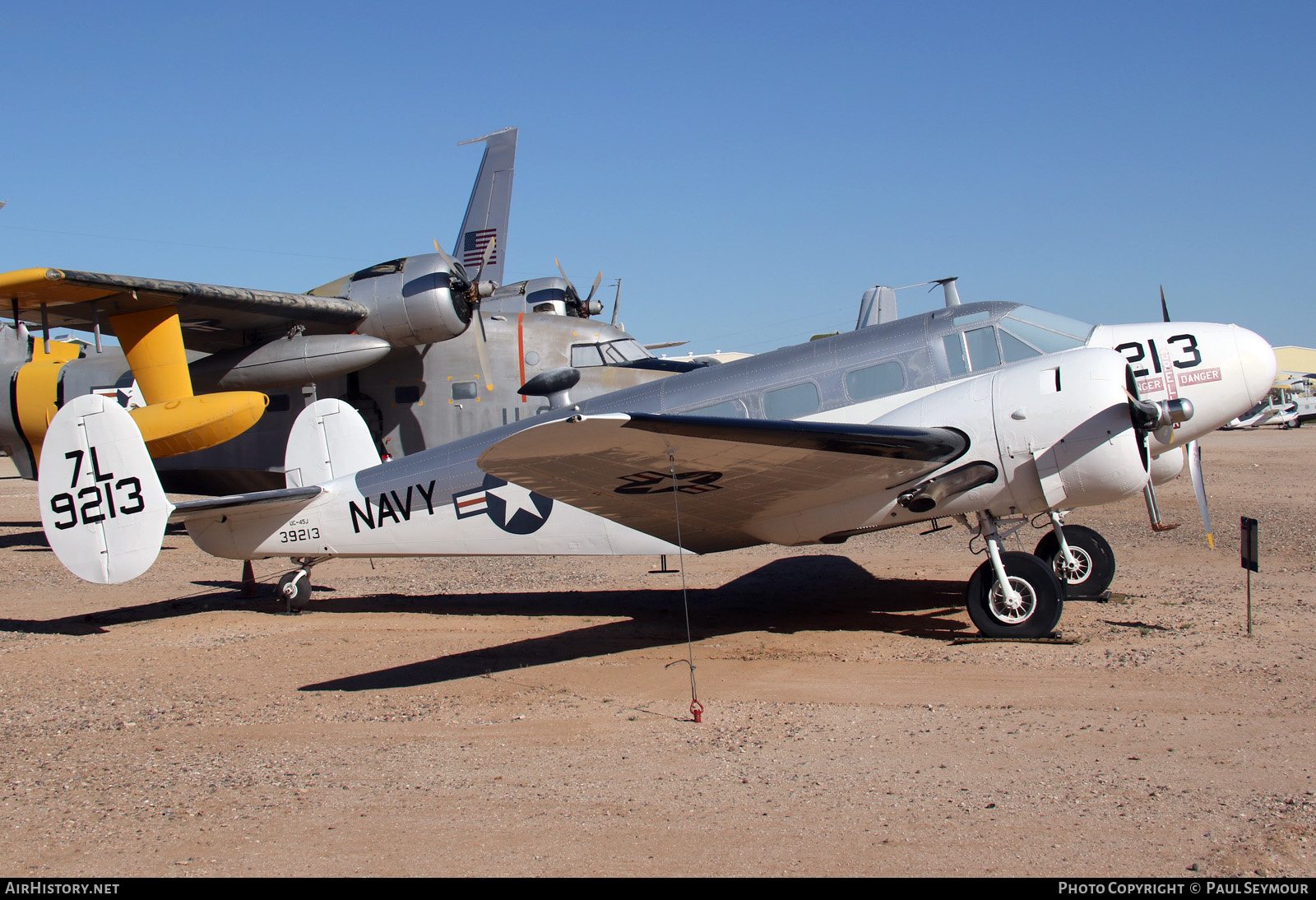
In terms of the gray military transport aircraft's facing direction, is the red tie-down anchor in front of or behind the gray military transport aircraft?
in front

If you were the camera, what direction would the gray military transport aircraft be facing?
facing the viewer and to the right of the viewer

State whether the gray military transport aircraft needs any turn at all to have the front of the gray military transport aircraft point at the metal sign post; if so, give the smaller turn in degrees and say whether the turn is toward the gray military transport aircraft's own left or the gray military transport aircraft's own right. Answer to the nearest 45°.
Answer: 0° — it already faces it

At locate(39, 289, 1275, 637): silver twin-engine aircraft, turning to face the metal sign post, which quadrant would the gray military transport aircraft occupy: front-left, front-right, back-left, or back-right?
back-left
